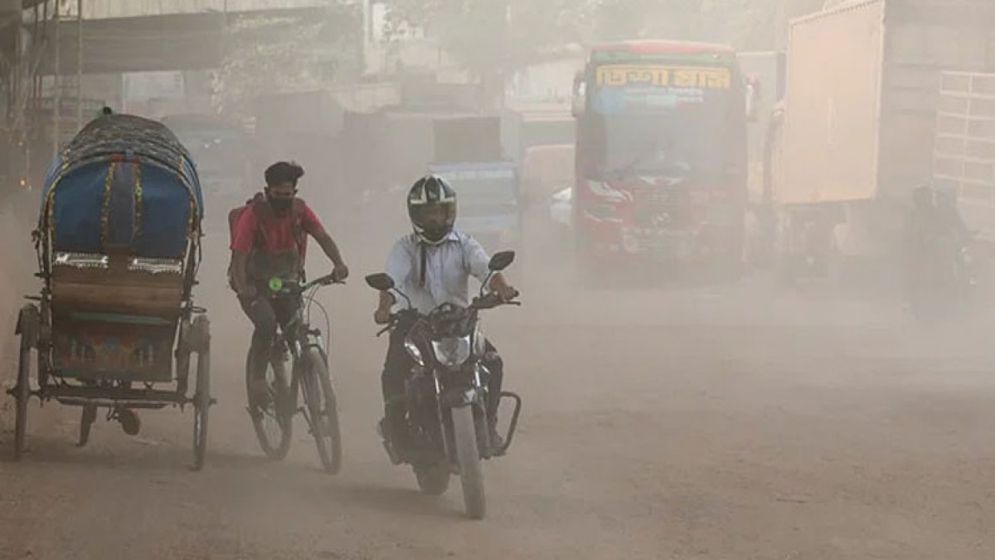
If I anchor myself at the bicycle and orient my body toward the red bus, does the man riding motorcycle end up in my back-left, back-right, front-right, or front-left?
back-right

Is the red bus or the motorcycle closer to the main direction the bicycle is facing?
the motorcycle

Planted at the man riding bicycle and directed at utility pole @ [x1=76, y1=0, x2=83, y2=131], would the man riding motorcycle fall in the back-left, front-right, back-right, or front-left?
back-right

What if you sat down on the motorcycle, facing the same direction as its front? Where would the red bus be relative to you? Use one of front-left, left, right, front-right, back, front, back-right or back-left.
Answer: back

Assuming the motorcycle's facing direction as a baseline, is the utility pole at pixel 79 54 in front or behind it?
behind

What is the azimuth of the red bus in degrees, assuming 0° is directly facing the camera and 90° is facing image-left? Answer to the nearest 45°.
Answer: approximately 0°
